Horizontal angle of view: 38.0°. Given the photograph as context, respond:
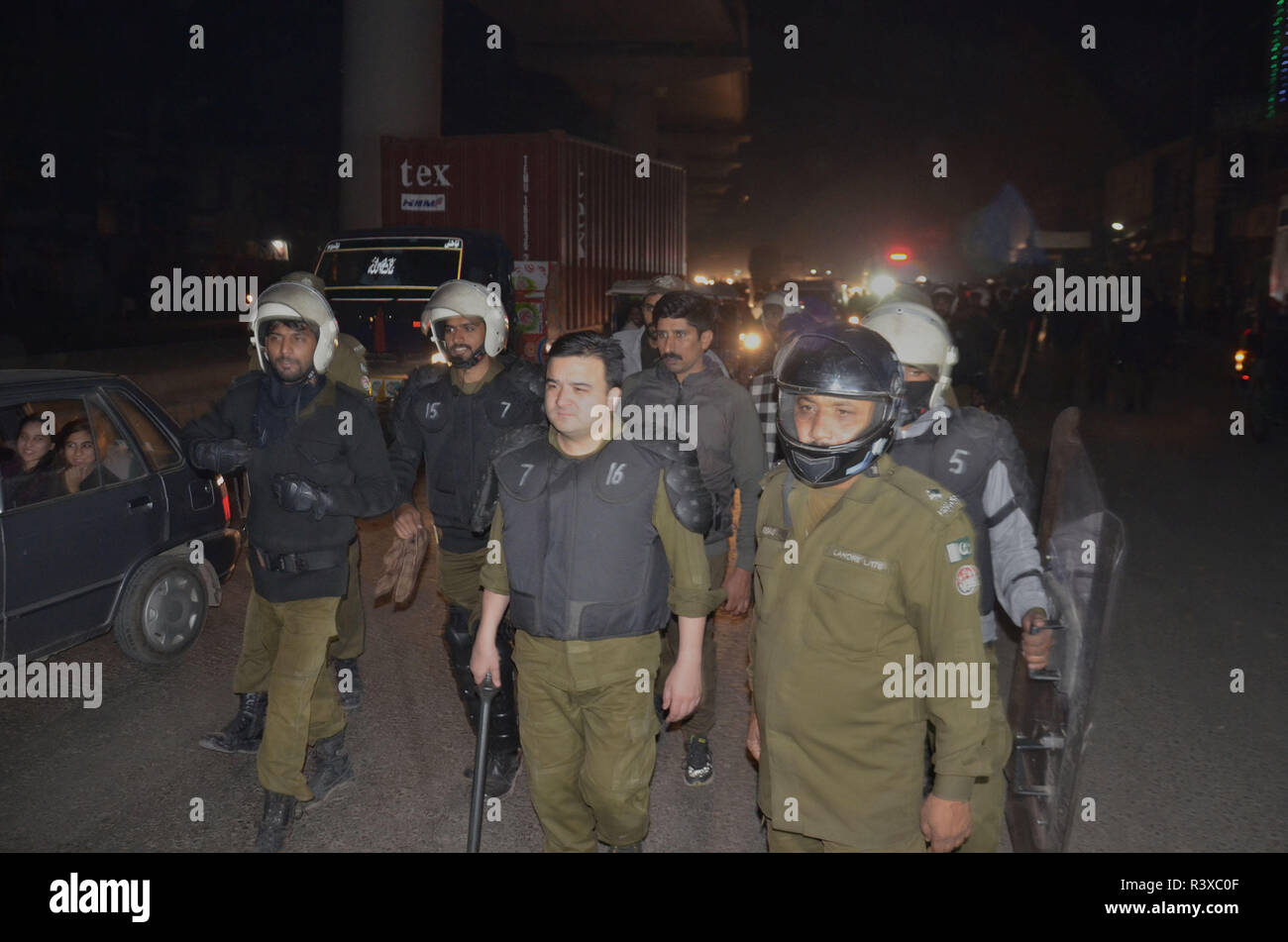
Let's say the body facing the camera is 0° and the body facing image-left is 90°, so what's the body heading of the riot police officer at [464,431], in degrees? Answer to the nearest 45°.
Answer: approximately 0°

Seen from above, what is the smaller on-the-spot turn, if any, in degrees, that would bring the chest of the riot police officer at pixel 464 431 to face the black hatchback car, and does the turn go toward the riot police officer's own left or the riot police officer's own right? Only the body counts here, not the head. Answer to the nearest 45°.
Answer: approximately 135° to the riot police officer's own right

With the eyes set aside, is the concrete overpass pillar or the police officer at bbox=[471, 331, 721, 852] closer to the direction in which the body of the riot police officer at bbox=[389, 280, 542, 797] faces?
the police officer

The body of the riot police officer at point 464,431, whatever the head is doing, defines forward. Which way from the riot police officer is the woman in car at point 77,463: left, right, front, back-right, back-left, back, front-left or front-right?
back-right

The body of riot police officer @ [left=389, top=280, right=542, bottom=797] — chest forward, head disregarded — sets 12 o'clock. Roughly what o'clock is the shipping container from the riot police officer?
The shipping container is roughly at 6 o'clock from the riot police officer.

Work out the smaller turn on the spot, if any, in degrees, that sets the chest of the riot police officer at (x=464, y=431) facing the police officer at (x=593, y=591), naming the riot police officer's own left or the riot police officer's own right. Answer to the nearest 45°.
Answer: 0° — they already face them

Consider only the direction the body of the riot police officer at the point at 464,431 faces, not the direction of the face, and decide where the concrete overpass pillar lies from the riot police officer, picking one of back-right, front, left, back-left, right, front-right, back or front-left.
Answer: back

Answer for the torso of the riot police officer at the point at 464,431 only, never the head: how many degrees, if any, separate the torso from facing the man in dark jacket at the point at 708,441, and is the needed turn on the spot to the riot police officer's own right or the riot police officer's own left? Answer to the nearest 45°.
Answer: approximately 90° to the riot police officer's own left

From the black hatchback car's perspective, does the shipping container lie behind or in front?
behind
